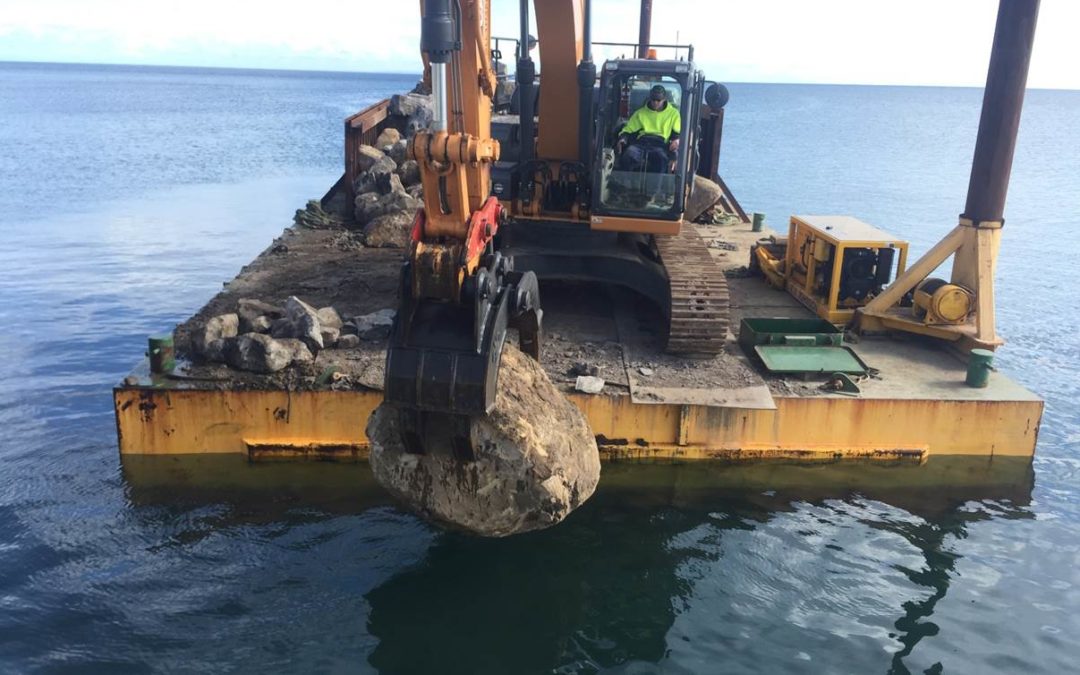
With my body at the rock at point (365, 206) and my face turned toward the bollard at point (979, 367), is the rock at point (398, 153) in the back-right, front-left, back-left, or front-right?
back-left

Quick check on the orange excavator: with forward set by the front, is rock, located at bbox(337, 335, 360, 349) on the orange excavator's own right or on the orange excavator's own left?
on the orange excavator's own right

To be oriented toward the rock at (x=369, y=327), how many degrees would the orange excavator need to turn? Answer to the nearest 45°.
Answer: approximately 90° to its right

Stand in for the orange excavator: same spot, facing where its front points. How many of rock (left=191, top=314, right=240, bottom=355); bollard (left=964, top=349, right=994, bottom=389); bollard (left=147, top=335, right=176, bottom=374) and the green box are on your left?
2

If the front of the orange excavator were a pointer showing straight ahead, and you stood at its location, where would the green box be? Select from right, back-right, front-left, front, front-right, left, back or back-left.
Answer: left

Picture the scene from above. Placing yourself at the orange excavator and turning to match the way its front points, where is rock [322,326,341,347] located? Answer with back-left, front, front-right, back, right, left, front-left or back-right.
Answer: right

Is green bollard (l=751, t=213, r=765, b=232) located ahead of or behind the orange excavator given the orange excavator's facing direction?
behind

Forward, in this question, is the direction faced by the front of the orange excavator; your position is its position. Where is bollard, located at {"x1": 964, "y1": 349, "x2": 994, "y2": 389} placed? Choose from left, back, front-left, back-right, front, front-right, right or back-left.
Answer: left

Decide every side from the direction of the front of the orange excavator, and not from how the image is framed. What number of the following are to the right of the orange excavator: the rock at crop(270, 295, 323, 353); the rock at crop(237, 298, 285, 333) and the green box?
2

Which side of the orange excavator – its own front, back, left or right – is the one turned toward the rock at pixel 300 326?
right

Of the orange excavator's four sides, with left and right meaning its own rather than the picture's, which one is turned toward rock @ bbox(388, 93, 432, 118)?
back

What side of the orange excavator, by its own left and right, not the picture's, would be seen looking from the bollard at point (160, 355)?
right

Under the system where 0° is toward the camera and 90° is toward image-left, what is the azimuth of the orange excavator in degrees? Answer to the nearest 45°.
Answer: approximately 0°
